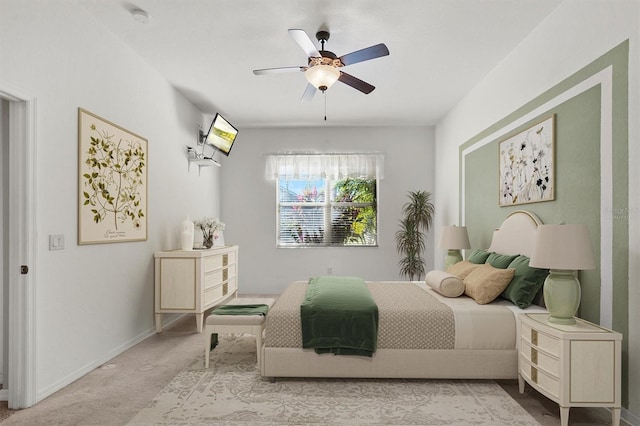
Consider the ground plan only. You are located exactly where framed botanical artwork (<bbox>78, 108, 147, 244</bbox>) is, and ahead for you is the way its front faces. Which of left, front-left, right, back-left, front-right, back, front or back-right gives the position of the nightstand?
front

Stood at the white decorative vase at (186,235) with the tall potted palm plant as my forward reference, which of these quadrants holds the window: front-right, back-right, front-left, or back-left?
front-left

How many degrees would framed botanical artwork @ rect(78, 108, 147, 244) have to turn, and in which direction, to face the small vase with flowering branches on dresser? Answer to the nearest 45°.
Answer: approximately 90° to its left

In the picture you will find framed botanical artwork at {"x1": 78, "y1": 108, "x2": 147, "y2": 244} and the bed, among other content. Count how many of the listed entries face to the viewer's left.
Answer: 1

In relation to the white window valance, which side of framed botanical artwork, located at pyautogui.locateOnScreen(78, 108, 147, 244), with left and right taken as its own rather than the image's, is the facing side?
left

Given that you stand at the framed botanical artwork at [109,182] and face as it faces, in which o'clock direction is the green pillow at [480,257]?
The green pillow is roughly at 11 o'clock from the framed botanical artwork.

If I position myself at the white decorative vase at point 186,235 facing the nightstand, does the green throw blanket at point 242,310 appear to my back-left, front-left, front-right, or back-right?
front-right

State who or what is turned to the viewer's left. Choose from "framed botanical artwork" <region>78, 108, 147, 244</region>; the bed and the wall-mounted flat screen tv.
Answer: the bed

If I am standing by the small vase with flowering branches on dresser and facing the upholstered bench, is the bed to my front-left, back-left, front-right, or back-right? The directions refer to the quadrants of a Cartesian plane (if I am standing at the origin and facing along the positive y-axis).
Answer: front-left

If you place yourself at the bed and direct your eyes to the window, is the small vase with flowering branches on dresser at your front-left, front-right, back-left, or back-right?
front-left

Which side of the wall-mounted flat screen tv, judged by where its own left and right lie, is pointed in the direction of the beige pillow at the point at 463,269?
front

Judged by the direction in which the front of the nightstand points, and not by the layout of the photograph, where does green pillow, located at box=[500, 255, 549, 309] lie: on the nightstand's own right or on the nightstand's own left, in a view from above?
on the nightstand's own right

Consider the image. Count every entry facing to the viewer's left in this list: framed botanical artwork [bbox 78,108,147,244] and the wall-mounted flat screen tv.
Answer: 0

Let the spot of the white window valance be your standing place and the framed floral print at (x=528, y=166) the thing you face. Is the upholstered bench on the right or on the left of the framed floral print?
right

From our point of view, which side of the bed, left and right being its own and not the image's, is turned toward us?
left

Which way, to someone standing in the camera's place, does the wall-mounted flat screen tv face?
facing the viewer and to the right of the viewer

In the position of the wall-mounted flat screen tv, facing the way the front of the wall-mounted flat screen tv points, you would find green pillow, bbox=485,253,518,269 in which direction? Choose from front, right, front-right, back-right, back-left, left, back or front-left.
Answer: front

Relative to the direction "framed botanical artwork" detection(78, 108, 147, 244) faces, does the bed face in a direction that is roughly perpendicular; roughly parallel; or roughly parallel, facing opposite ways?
roughly parallel, facing opposite ways
